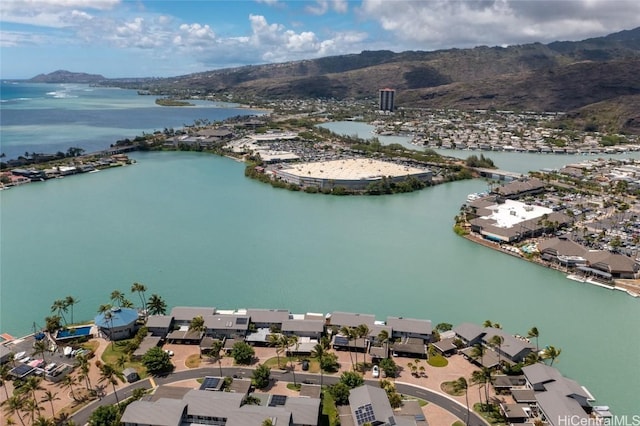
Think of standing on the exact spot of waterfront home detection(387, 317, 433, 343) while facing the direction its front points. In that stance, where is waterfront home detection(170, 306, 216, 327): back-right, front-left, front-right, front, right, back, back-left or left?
right

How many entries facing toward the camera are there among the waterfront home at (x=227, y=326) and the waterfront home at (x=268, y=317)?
2

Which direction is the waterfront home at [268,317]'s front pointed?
toward the camera

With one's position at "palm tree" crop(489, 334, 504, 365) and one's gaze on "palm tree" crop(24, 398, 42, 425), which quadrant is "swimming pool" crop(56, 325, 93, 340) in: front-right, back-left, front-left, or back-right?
front-right

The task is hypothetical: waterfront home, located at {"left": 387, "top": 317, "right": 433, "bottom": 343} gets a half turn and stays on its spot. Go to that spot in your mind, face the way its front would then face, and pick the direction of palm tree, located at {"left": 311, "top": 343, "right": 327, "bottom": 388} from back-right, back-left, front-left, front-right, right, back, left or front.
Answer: back-left

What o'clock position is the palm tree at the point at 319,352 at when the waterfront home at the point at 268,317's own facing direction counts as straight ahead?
The palm tree is roughly at 11 o'clock from the waterfront home.

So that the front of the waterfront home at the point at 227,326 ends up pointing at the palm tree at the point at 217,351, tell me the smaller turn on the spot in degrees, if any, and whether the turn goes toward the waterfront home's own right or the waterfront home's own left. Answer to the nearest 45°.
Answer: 0° — it already faces it

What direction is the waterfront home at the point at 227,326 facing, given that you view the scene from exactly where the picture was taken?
facing the viewer

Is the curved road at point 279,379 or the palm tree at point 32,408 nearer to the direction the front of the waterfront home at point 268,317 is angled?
the curved road

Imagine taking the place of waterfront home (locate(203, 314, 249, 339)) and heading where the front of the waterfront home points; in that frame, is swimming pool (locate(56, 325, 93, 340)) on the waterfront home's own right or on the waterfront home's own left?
on the waterfront home's own right
